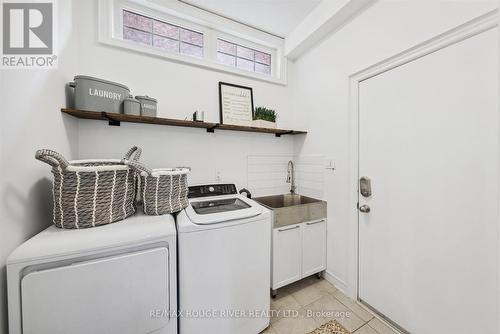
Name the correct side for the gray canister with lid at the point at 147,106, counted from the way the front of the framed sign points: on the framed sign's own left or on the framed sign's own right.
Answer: on the framed sign's own right

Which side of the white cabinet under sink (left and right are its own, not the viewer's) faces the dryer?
right

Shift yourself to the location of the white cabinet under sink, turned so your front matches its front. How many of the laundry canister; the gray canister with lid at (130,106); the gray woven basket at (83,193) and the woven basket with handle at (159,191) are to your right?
4

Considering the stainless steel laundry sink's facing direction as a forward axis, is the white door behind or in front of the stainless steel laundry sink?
in front

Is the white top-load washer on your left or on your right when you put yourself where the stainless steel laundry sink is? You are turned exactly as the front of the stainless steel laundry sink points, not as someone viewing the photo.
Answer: on your right

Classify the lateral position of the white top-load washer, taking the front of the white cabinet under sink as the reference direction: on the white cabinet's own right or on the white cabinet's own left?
on the white cabinet's own right

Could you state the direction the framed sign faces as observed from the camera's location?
facing the viewer and to the right of the viewer

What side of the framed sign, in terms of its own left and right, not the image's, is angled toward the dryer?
right

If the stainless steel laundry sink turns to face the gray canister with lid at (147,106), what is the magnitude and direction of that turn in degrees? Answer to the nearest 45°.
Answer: approximately 90° to its right
